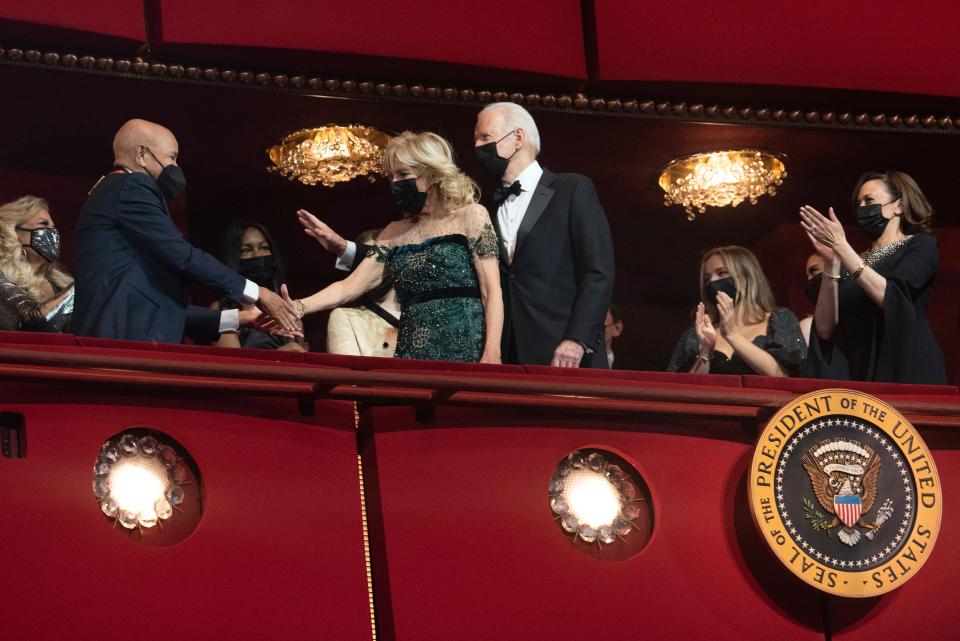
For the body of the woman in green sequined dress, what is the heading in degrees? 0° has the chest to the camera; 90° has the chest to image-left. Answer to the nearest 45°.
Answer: approximately 45°

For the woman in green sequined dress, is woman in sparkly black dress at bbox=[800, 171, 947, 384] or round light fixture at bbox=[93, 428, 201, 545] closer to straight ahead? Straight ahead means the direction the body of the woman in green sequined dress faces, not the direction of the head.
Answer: the round light fixture

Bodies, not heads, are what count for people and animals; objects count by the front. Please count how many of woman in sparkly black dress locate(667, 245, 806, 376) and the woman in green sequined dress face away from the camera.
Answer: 0

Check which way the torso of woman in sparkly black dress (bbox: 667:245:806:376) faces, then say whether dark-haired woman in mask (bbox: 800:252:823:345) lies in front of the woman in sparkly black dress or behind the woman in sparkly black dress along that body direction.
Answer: behind

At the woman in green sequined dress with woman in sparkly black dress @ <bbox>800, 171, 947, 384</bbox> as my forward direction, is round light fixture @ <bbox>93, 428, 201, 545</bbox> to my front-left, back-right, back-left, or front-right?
back-right

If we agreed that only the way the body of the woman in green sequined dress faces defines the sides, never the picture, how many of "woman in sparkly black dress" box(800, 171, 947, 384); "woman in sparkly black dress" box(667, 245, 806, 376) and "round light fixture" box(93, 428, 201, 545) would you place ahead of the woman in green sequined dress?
1

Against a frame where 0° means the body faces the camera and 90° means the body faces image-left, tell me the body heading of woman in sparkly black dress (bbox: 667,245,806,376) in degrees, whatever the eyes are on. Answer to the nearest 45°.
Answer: approximately 45°

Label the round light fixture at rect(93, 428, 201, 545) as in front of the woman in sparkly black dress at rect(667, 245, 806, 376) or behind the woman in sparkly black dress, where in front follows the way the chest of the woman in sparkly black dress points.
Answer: in front
